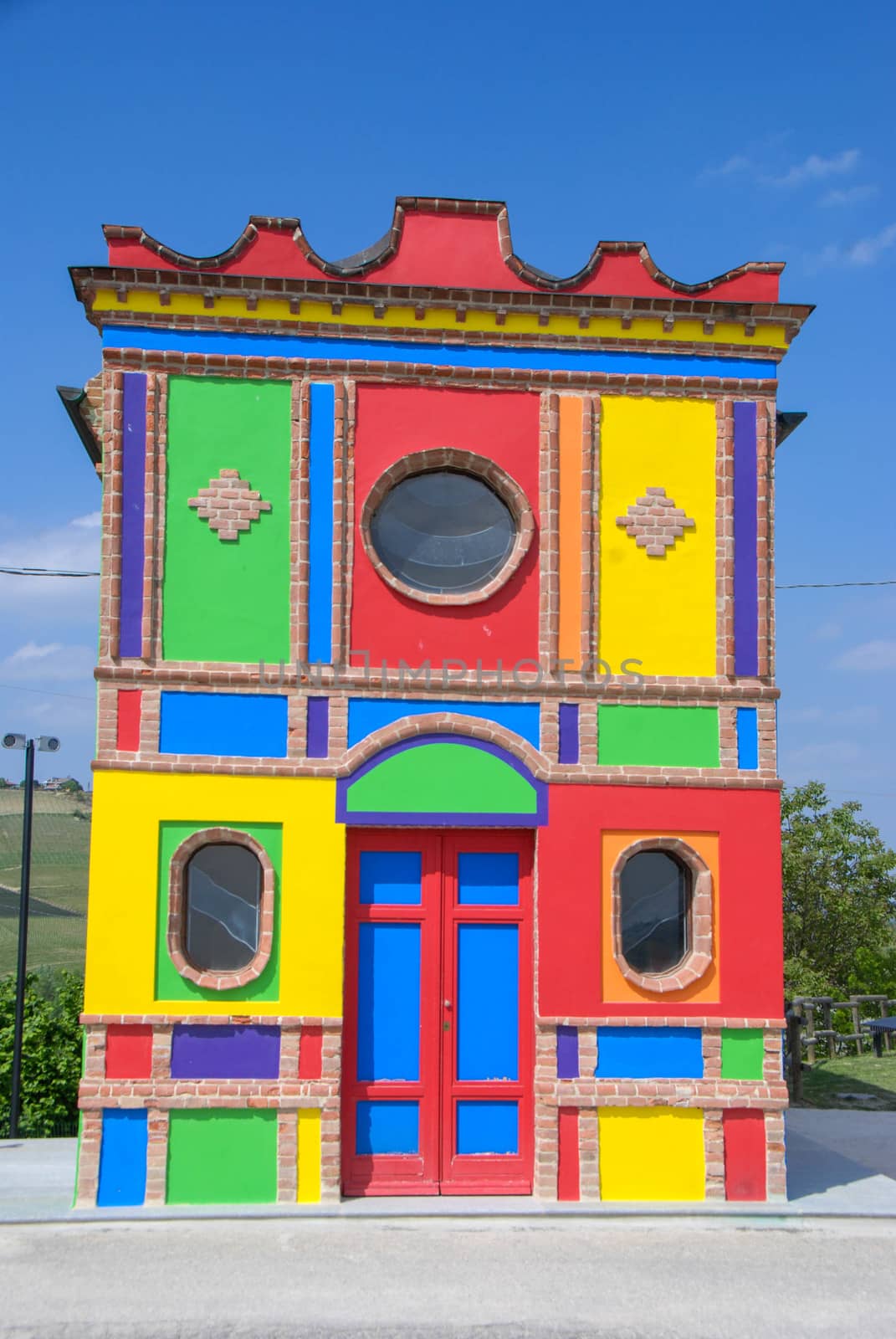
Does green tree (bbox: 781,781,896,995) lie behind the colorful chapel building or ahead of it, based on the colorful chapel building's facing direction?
behind

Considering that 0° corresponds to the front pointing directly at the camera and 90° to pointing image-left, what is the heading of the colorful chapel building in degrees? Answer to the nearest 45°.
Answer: approximately 0°

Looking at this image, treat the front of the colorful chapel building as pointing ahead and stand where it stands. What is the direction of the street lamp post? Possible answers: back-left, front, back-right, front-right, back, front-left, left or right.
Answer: back-right

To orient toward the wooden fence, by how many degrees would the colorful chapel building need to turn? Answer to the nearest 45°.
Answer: approximately 135° to its left

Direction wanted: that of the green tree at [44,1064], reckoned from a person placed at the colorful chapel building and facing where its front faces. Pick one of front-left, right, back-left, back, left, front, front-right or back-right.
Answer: back-right
